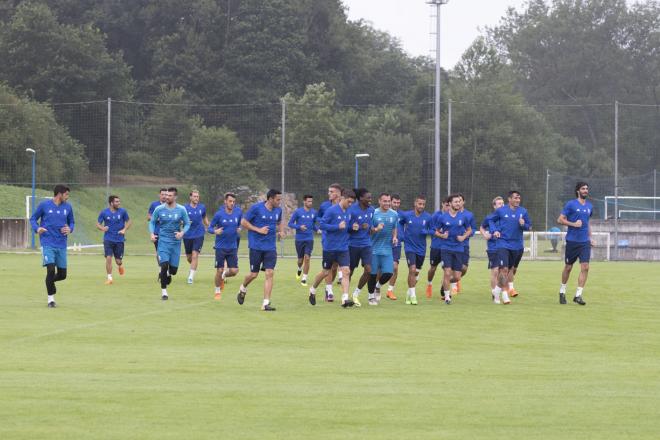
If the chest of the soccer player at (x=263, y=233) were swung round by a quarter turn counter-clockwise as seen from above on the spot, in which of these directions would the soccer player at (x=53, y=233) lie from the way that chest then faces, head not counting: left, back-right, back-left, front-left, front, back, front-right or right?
back-left

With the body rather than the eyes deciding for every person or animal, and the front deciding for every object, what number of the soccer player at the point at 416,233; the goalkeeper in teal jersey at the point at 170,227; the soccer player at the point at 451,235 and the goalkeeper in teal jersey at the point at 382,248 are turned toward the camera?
4

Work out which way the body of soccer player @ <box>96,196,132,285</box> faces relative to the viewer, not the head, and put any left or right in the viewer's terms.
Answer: facing the viewer

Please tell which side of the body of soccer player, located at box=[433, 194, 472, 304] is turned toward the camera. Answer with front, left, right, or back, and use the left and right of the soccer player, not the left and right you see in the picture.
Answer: front

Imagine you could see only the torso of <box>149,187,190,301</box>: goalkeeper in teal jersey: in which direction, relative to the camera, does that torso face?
toward the camera

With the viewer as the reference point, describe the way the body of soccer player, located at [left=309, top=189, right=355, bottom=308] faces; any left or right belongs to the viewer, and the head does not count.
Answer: facing the viewer and to the right of the viewer

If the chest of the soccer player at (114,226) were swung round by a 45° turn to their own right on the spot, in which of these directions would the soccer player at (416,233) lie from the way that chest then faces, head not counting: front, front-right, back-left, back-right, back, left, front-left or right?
left

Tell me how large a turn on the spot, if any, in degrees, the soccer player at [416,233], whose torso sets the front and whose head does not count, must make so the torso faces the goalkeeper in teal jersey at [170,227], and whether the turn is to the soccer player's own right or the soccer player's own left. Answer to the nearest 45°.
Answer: approximately 90° to the soccer player's own right

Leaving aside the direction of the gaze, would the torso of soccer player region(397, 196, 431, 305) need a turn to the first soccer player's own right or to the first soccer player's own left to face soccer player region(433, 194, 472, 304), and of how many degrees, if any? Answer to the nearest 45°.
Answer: approximately 45° to the first soccer player's own left
